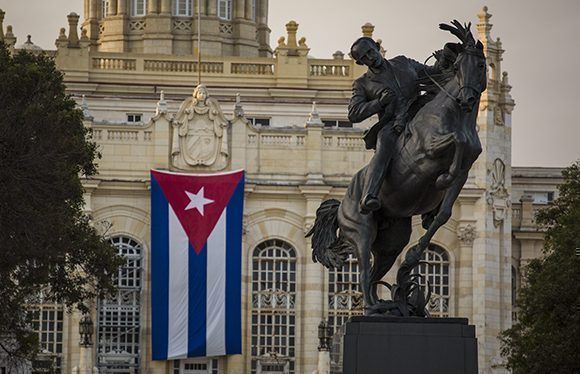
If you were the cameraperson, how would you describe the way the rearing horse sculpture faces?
facing the viewer and to the right of the viewer
